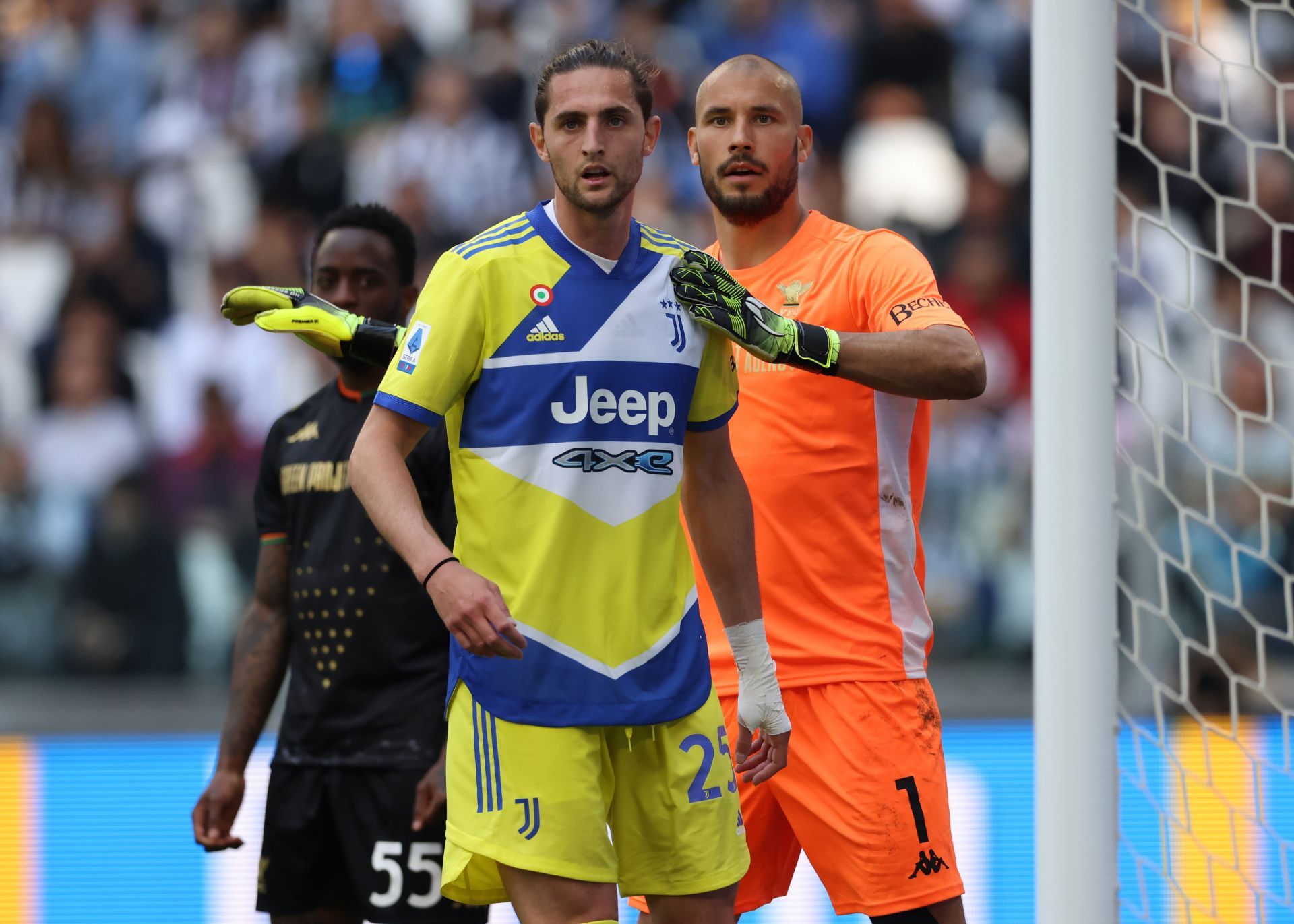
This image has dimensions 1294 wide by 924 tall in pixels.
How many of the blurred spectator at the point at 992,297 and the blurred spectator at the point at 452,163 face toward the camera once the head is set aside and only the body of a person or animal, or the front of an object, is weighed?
2

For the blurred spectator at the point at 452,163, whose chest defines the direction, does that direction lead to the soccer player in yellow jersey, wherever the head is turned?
yes

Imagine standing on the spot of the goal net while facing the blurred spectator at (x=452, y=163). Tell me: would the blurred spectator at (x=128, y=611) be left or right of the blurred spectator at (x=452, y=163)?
left

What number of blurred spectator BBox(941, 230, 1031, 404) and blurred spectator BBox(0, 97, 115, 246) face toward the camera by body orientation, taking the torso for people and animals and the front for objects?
2

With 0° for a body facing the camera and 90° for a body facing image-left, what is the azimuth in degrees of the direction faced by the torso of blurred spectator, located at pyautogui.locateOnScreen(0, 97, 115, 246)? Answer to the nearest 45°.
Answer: approximately 0°

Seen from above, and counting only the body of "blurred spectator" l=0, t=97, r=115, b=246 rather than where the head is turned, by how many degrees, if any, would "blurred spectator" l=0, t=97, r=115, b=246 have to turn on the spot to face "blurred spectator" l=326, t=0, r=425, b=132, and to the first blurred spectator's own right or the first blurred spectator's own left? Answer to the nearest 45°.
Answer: approximately 90° to the first blurred spectator's own left

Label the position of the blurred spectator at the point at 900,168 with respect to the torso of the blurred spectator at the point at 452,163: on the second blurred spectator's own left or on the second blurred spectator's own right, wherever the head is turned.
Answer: on the second blurred spectator's own left
